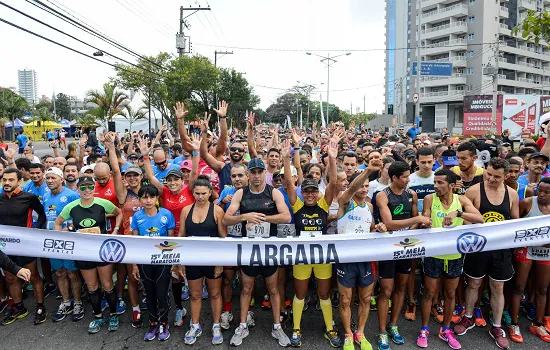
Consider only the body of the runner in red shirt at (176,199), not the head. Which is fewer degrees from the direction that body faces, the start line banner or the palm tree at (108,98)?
the start line banner

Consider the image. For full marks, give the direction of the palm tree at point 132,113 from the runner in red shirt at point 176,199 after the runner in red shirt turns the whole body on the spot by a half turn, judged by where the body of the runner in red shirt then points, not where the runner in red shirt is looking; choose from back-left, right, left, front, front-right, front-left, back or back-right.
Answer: front

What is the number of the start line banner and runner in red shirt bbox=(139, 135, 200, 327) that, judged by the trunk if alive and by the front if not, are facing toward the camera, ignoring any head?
2

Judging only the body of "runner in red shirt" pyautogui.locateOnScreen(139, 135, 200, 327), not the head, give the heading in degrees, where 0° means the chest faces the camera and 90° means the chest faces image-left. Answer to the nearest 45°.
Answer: approximately 0°

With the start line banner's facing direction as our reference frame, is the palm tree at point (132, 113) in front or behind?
behind

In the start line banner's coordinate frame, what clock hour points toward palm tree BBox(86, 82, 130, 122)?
The palm tree is roughly at 5 o'clock from the start line banner.

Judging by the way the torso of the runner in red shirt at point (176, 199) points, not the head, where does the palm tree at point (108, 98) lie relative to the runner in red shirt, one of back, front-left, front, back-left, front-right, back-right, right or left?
back
